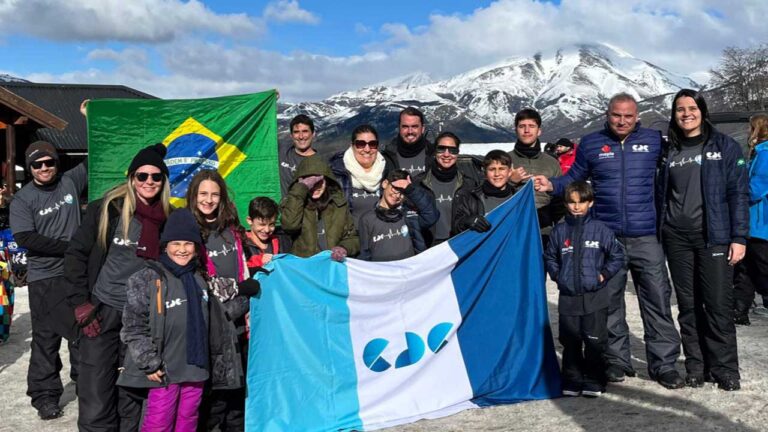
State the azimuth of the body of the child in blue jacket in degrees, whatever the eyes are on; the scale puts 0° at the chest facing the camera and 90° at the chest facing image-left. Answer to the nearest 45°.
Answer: approximately 0°

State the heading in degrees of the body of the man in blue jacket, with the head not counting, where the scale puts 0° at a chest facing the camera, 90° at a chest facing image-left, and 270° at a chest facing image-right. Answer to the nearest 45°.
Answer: approximately 0°

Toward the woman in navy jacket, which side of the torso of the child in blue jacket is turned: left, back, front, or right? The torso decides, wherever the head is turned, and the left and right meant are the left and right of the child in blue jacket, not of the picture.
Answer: left

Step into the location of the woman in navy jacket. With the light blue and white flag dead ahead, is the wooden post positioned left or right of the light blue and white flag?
right

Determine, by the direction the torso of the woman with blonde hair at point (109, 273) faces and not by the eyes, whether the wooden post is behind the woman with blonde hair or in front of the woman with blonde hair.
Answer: behind

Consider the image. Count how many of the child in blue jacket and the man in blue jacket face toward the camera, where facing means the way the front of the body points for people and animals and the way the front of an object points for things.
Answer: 2

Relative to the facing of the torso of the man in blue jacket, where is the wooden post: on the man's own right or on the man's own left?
on the man's own right

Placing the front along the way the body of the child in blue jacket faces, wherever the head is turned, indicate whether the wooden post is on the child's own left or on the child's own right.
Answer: on the child's own right

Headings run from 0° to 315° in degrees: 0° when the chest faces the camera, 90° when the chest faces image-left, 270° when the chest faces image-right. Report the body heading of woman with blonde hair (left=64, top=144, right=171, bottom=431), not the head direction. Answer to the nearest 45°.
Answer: approximately 315°

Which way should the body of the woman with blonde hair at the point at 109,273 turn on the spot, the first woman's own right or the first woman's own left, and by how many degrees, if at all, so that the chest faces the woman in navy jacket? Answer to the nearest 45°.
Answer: approximately 45° to the first woman's own left
